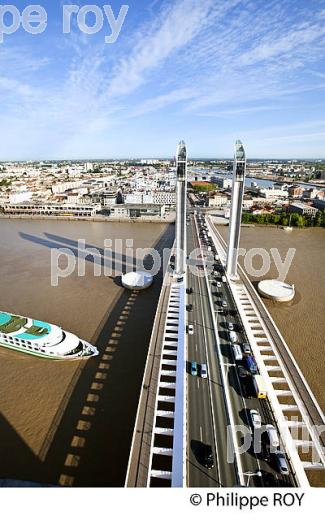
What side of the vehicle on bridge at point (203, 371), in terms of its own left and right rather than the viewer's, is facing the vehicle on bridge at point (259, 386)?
left

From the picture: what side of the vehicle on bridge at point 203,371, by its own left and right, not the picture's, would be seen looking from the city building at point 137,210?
back

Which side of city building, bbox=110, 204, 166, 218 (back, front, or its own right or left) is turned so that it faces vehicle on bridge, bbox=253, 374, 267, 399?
front

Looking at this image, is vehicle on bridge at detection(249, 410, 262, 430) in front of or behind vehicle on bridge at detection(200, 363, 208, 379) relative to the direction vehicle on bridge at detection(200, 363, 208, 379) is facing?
in front

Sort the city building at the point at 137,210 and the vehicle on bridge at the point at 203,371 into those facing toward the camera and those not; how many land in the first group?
2

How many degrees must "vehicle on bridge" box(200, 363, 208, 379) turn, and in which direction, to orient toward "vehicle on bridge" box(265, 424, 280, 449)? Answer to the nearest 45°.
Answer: approximately 45° to its left

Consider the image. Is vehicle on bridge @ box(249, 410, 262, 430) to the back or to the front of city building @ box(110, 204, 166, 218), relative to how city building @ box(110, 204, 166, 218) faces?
to the front

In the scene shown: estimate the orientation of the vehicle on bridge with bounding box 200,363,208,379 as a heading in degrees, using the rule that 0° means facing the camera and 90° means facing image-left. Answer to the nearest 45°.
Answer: approximately 0°

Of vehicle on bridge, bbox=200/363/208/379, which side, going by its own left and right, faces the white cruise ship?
right

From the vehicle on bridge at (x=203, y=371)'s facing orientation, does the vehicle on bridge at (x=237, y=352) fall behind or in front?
behind

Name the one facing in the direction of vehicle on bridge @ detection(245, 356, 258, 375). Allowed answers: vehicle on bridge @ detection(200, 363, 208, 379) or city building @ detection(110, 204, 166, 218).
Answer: the city building

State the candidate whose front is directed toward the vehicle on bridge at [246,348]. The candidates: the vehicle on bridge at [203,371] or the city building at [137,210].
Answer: the city building
